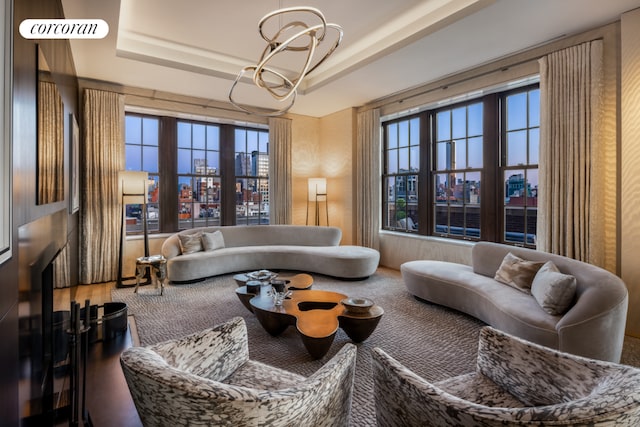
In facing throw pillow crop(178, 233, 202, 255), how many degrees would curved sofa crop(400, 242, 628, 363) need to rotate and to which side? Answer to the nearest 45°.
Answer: approximately 45° to its right

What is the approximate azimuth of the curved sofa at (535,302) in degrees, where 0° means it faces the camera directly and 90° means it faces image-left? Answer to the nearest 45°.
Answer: approximately 45°

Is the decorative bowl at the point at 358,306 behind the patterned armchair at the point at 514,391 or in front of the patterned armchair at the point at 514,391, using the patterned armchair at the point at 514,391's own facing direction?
in front

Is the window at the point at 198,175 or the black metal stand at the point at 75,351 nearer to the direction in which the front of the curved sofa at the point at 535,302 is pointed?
the black metal stand

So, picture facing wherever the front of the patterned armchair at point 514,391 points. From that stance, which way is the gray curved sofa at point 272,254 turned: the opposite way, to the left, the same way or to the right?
the opposite way

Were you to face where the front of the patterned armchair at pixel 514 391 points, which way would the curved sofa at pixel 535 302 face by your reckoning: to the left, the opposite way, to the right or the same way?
to the left

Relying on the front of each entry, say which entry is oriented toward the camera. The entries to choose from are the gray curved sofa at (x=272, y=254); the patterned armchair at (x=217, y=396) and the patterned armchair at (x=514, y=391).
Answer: the gray curved sofa

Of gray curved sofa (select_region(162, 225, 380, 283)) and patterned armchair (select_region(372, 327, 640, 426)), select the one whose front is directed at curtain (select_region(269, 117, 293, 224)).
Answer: the patterned armchair

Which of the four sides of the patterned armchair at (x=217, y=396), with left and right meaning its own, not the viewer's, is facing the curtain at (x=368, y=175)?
front

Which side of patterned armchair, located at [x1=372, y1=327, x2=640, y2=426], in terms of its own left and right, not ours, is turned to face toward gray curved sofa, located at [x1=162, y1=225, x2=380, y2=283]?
front

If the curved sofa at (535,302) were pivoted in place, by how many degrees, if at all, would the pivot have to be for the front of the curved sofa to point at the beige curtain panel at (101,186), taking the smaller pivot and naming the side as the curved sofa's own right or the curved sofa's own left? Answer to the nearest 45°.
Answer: approximately 45° to the curved sofa's own right

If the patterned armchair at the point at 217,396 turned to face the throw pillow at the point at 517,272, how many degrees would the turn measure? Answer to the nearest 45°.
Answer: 0° — it already faces it

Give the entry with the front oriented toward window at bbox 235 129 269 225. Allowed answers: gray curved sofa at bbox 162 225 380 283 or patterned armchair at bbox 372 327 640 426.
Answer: the patterned armchair

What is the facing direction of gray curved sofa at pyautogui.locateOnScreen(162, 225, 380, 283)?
toward the camera

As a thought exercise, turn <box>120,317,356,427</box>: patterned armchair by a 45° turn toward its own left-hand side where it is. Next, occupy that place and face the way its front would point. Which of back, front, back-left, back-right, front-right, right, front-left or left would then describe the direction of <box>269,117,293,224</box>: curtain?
front

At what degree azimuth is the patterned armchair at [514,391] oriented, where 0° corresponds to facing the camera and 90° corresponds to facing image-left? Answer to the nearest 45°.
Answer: approximately 135°
